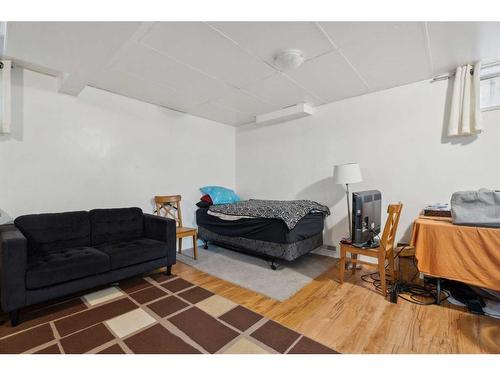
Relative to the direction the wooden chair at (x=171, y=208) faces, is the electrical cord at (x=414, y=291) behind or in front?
in front

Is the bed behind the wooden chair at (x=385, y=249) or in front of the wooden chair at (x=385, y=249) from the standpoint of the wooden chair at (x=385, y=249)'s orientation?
in front

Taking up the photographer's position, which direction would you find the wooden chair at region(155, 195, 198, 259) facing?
facing the viewer and to the right of the viewer

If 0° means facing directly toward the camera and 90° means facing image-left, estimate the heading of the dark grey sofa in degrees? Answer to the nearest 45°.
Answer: approximately 315°

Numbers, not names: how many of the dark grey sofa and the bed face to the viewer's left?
0

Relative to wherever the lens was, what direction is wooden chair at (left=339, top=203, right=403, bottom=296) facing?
facing to the left of the viewer

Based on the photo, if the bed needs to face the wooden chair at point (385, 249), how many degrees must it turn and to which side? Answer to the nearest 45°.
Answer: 0° — it already faces it

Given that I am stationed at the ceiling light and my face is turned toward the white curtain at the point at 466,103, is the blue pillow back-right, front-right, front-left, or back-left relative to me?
back-left

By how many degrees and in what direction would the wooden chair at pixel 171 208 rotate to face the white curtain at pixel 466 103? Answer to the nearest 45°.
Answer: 0° — it already faces it
